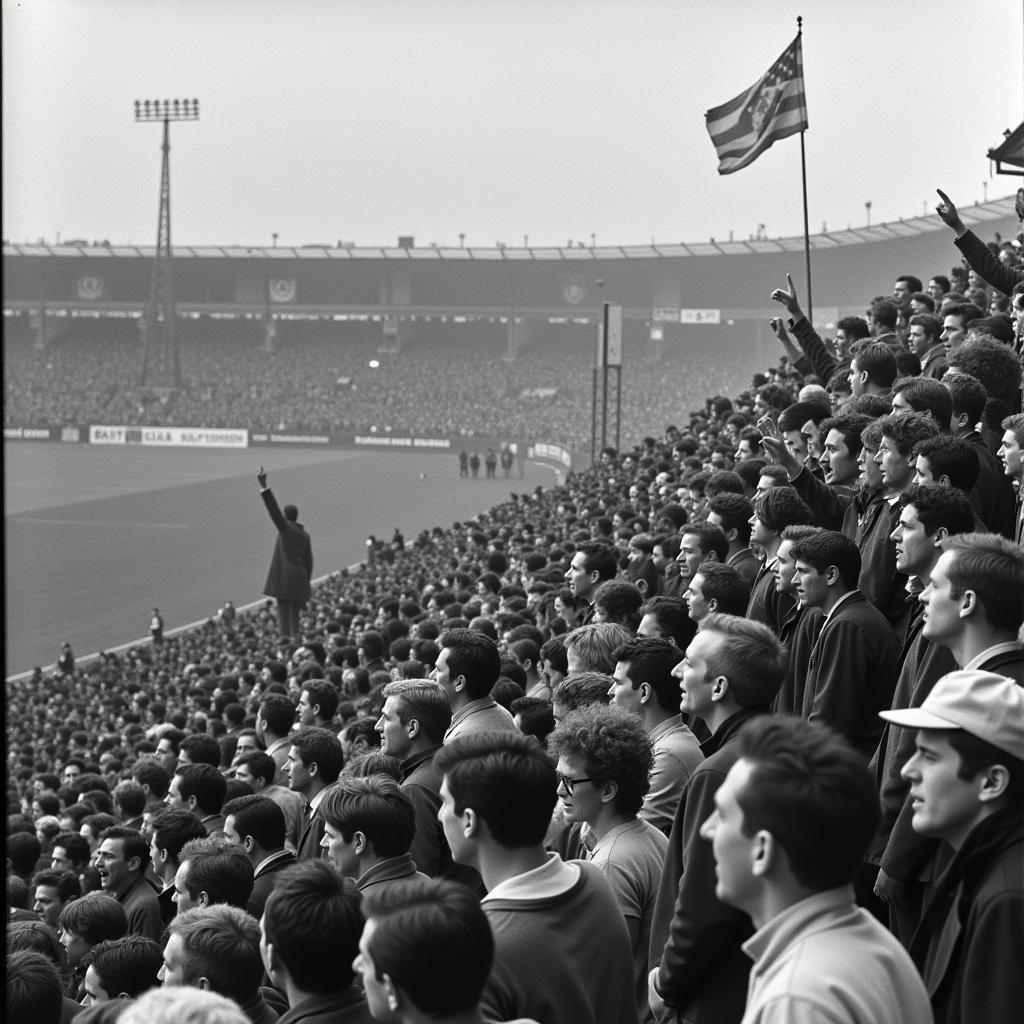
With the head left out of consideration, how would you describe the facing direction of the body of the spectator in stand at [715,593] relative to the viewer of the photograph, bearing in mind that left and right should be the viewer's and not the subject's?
facing to the left of the viewer

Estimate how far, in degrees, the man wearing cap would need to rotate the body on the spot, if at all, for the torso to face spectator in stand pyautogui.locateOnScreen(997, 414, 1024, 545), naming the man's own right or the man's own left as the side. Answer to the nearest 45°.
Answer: approximately 90° to the man's own right

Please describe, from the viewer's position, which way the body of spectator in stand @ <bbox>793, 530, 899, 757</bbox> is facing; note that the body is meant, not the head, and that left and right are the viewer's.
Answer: facing to the left of the viewer

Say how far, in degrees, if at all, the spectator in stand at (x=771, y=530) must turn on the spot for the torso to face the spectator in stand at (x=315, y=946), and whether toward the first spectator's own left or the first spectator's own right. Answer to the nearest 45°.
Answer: approximately 90° to the first spectator's own left

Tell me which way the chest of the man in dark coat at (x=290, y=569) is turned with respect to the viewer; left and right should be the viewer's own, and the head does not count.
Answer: facing away from the viewer and to the left of the viewer

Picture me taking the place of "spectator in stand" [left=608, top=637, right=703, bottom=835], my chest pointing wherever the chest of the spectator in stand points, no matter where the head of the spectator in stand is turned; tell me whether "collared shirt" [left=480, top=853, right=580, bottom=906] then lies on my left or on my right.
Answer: on my left

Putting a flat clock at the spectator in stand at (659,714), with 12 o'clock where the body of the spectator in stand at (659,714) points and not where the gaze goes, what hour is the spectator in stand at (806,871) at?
the spectator in stand at (806,871) is roughly at 9 o'clock from the spectator in stand at (659,714).

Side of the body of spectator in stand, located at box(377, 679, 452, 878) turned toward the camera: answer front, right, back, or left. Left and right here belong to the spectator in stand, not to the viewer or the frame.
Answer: left
